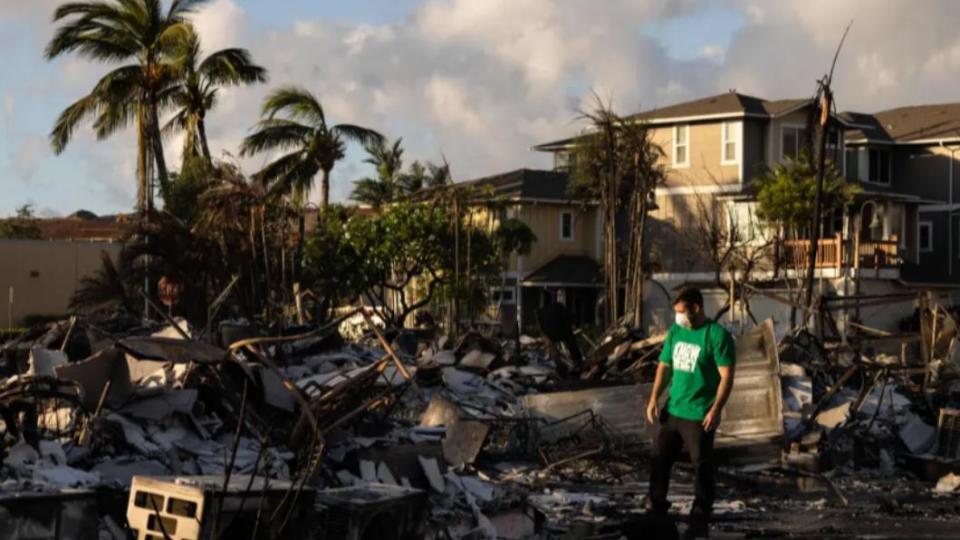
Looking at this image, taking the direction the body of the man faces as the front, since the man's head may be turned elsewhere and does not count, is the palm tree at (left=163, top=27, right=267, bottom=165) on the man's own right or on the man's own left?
on the man's own right

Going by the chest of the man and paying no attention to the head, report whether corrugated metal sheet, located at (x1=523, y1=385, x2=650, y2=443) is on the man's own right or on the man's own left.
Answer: on the man's own right

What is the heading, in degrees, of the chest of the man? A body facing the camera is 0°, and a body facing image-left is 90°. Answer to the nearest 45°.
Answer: approximately 45°
